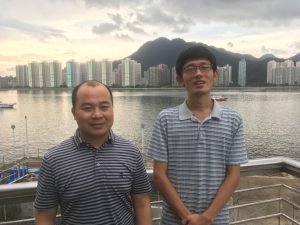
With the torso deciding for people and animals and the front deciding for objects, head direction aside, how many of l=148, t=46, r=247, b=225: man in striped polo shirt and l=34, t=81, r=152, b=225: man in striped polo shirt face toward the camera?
2

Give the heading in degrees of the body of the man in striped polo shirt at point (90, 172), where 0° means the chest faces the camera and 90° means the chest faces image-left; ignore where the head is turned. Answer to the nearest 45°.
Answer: approximately 0°
